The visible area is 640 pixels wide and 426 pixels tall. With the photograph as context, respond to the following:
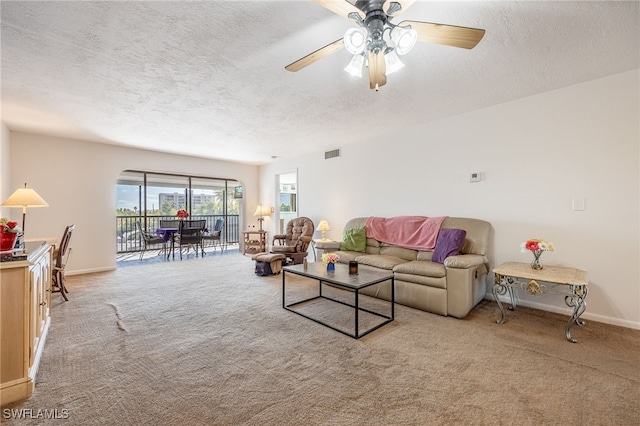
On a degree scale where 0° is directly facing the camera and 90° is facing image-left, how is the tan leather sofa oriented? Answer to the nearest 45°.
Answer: approximately 45°

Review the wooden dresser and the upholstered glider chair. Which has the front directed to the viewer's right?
the wooden dresser

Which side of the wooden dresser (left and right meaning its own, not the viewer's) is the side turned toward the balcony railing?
left

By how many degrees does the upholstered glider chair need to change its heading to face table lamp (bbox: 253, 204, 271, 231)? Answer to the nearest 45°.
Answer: approximately 90° to its right

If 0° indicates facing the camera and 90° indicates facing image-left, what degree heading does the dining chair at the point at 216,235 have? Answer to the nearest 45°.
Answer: approximately 90°

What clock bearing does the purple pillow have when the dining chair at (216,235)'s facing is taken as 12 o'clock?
The purple pillow is roughly at 8 o'clock from the dining chair.

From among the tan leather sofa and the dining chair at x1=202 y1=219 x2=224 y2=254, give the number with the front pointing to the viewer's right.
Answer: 0

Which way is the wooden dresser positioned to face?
to the viewer's right

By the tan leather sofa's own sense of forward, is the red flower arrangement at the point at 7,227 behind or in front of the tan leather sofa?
in front

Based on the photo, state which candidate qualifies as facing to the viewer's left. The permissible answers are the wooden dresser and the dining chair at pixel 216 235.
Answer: the dining chair

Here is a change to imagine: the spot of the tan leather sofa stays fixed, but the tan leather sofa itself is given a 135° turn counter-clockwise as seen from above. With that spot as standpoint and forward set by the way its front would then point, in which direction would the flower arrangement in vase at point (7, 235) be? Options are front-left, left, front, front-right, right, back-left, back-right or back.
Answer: back-right

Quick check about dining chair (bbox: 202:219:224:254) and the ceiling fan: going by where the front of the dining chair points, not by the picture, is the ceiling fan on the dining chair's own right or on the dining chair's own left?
on the dining chair's own left

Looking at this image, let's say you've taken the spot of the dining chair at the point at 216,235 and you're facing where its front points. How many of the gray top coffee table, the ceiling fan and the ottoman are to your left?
3

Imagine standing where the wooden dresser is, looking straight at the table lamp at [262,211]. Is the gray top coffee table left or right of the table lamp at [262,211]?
right

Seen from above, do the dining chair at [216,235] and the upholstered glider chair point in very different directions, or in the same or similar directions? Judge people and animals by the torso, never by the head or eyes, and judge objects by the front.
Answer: same or similar directions

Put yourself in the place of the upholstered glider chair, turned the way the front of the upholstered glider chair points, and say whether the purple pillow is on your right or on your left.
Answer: on your left
